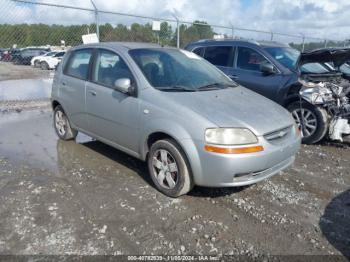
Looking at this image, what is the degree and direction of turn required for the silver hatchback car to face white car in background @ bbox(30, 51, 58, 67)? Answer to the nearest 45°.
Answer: approximately 180°

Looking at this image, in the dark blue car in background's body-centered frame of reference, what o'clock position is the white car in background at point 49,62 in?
The white car in background is roughly at 6 o'clock from the dark blue car in background.

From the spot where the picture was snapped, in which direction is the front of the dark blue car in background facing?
facing the viewer and to the right of the viewer

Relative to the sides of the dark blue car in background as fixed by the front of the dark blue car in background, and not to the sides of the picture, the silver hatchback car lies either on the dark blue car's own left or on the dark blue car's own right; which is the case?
on the dark blue car's own right

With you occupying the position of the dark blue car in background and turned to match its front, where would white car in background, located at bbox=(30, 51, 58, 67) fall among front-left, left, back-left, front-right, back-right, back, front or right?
back

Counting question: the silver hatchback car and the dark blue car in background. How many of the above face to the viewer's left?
0
